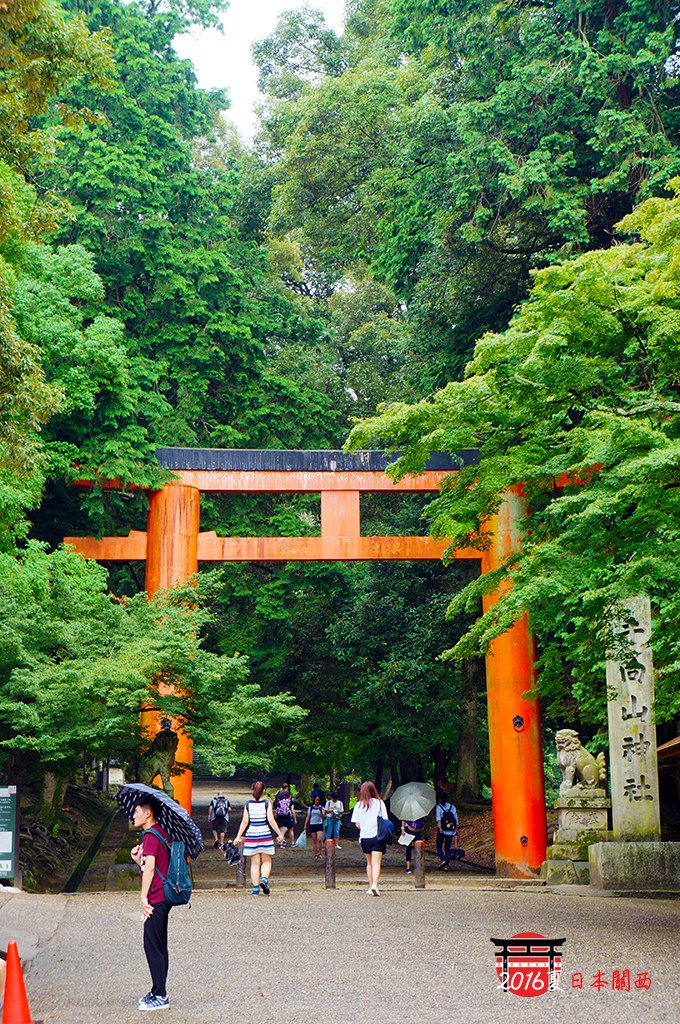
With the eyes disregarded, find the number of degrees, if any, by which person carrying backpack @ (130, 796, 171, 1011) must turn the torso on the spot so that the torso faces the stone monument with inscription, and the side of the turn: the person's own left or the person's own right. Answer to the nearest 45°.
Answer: approximately 135° to the person's own right

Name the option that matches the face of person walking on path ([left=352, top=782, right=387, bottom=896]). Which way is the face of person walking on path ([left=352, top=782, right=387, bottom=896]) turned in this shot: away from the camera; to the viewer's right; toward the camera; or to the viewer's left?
away from the camera

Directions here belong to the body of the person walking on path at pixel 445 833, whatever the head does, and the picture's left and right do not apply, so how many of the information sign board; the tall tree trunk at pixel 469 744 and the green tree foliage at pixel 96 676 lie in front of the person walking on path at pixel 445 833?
1

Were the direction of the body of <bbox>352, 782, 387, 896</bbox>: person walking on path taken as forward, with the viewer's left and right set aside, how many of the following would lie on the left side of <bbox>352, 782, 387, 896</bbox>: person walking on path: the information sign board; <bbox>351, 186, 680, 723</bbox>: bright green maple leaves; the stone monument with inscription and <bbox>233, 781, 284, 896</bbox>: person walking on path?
2

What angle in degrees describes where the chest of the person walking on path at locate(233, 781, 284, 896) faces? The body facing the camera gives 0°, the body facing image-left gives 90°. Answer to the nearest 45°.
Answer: approximately 180°

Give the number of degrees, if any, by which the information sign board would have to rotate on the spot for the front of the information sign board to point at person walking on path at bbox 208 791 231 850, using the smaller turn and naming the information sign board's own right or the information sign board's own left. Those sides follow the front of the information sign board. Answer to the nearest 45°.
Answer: approximately 135° to the information sign board's own left

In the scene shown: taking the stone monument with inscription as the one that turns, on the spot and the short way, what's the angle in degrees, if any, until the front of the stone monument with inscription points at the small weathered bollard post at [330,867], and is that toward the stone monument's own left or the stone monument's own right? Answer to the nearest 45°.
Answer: approximately 90° to the stone monument's own right

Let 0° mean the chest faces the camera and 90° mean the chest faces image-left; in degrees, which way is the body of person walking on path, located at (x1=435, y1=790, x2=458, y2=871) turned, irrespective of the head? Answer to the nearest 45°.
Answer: approximately 180°

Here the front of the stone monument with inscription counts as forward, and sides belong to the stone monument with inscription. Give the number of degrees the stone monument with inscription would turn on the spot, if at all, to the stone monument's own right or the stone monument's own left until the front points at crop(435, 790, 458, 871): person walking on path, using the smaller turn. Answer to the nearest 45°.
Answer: approximately 135° to the stone monument's own right

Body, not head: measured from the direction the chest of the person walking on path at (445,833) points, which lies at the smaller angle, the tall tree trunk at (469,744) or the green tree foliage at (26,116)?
the tall tree trunk

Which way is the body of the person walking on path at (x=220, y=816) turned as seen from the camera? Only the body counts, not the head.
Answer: away from the camera

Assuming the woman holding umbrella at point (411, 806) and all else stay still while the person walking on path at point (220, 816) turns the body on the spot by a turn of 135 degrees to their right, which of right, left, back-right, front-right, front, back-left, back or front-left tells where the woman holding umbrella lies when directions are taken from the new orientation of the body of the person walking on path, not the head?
front
